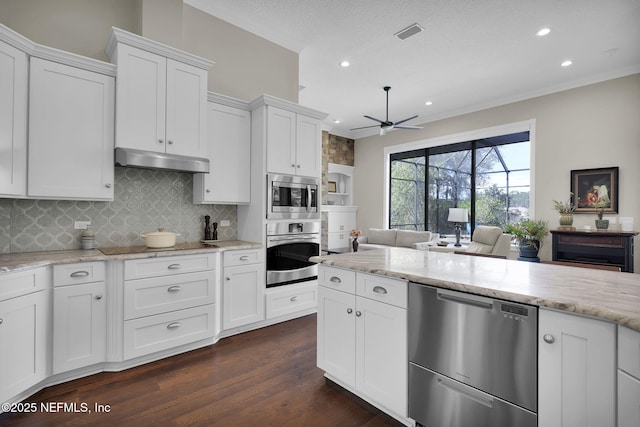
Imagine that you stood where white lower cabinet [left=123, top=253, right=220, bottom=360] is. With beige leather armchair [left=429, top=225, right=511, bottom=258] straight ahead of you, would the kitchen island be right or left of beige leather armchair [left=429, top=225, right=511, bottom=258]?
right

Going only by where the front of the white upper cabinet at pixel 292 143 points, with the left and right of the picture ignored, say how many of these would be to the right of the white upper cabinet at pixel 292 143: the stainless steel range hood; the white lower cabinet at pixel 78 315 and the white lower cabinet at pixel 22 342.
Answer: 3

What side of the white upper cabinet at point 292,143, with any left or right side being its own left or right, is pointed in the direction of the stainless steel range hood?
right

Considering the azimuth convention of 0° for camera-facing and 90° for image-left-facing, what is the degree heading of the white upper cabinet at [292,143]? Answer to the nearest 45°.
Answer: approximately 315°

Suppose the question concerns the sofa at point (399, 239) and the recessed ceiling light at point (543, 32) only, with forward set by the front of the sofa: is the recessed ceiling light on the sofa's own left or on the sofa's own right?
on the sofa's own left

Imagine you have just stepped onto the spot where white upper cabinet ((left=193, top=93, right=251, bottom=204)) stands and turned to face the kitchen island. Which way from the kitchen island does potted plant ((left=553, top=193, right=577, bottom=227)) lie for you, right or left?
left

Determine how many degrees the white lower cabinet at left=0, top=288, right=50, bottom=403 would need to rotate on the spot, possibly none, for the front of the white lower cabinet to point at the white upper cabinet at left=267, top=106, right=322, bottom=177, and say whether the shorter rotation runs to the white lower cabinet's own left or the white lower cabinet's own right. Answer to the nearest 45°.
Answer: approximately 45° to the white lower cabinet's own left

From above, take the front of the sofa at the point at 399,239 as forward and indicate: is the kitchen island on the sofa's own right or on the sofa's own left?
on the sofa's own left

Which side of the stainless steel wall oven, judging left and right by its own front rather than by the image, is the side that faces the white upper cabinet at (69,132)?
right
